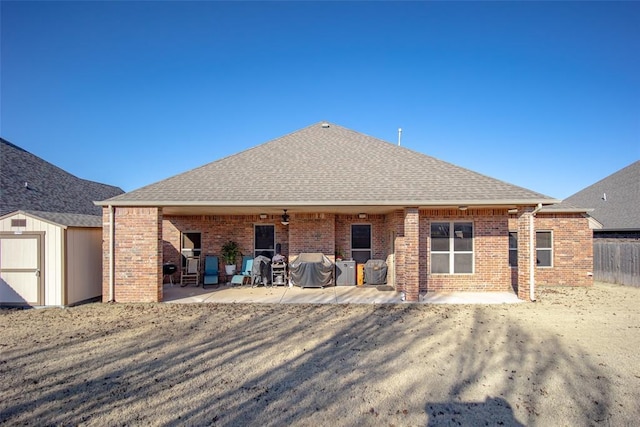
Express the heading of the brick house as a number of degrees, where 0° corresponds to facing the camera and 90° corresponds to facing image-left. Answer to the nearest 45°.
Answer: approximately 180°

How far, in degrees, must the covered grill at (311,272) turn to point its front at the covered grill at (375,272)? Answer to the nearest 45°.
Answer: approximately 90° to its left

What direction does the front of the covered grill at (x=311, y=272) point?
toward the camera

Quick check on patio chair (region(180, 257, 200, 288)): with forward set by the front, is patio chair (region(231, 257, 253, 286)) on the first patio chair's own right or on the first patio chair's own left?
on the first patio chair's own left

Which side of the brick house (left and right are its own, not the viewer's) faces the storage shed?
left

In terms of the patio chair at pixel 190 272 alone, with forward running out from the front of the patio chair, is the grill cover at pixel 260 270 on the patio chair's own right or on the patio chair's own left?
on the patio chair's own left

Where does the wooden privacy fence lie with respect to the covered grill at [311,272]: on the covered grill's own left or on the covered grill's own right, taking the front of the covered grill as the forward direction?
on the covered grill's own left

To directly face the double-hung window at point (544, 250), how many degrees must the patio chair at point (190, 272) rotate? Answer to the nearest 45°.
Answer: approximately 135° to its left

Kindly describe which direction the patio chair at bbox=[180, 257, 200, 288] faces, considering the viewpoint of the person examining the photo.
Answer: facing the viewer and to the left of the viewer

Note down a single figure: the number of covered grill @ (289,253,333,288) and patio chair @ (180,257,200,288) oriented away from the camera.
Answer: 0

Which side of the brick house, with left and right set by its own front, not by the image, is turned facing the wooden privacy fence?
right
